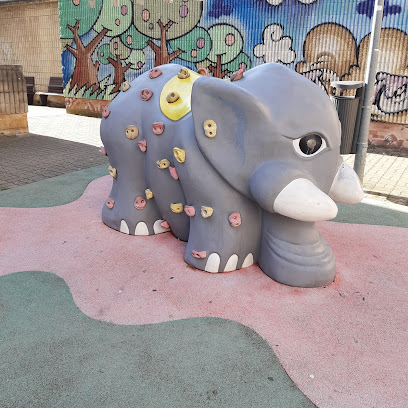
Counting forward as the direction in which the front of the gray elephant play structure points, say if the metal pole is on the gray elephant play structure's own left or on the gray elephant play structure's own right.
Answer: on the gray elephant play structure's own left

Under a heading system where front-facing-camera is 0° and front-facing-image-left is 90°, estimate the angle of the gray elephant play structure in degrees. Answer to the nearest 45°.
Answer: approximately 315°

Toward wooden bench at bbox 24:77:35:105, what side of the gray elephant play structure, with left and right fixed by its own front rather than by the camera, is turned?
back

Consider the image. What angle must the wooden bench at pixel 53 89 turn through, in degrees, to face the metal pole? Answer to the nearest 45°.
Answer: approximately 45° to its left

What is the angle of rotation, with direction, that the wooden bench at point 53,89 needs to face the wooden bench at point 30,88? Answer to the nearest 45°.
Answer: approximately 90° to its right
